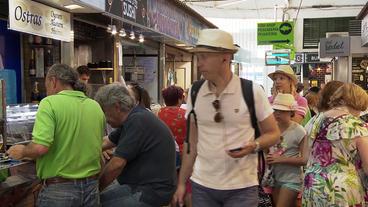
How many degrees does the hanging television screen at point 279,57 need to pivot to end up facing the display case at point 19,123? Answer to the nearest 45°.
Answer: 0° — it already faces it

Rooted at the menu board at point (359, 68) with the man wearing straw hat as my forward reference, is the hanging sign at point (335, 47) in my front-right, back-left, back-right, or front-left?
front-right

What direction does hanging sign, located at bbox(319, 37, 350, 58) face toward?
toward the camera

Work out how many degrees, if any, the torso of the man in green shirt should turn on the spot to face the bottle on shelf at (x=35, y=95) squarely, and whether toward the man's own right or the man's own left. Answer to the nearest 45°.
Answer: approximately 45° to the man's own right

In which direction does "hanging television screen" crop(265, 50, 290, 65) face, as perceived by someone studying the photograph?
facing the viewer

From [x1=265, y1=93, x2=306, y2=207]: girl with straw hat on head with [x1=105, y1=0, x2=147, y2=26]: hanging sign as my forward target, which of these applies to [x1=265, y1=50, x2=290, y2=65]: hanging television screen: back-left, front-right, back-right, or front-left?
front-right

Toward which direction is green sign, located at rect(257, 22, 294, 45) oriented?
toward the camera

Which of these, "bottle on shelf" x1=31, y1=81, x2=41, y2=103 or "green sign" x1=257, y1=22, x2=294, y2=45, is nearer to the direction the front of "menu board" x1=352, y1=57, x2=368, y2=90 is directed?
the bottle on shelf

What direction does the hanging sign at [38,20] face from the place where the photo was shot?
facing the viewer and to the right of the viewer

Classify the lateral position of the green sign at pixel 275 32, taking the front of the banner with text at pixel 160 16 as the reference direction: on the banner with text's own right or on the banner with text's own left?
on the banner with text's own left

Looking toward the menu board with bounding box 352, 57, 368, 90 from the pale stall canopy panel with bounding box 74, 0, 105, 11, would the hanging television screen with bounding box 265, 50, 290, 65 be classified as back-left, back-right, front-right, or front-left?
front-left

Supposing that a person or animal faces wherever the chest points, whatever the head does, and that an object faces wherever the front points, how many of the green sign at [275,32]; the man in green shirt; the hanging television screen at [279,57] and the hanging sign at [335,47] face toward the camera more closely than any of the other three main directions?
3

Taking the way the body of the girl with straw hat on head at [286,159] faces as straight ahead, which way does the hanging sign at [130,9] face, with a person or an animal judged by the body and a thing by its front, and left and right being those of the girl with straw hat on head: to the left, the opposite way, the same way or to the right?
to the left

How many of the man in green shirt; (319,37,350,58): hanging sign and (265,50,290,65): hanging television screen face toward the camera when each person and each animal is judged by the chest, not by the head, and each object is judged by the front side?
2

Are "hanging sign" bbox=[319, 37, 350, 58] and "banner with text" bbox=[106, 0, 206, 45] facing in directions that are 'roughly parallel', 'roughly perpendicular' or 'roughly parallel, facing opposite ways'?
roughly perpendicular

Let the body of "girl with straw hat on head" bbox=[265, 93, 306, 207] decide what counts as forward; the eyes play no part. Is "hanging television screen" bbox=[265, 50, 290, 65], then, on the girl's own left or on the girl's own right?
on the girl's own right

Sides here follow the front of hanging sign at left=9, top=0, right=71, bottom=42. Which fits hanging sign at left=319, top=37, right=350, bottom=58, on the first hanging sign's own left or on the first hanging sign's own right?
on the first hanging sign's own left

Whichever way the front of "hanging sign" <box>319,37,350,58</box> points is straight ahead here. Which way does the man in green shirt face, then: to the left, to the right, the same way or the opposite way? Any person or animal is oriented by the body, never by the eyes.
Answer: to the right

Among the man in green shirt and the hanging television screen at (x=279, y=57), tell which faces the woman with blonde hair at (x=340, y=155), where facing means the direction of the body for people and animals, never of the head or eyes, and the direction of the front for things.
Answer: the hanging television screen
